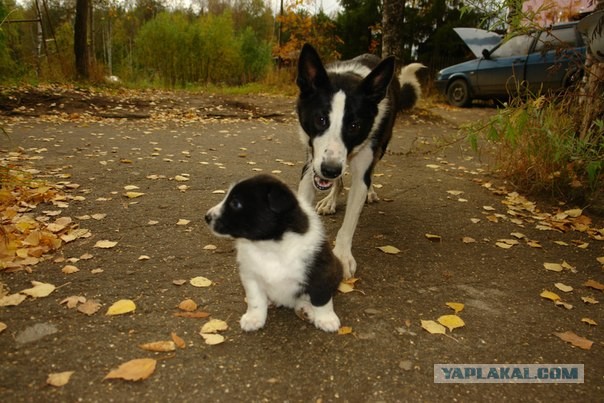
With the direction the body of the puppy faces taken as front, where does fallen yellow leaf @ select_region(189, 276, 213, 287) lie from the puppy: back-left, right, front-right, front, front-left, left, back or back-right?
right

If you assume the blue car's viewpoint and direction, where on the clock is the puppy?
The puppy is roughly at 9 o'clock from the blue car.

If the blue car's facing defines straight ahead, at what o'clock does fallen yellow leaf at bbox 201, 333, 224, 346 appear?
The fallen yellow leaf is roughly at 9 o'clock from the blue car.

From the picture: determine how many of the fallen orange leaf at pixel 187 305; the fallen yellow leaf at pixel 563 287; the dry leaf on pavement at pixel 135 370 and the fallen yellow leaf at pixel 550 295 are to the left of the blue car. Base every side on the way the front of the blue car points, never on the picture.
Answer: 4

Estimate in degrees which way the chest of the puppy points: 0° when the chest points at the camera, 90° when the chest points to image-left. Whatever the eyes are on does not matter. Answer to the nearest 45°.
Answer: approximately 45°

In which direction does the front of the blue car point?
to the viewer's left

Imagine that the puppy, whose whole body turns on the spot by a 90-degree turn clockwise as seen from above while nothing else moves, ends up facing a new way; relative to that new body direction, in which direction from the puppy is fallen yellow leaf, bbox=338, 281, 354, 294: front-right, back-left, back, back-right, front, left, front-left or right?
right

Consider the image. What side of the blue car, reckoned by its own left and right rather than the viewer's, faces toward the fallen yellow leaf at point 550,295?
left

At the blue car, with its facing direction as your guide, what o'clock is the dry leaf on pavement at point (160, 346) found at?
The dry leaf on pavement is roughly at 9 o'clock from the blue car.
